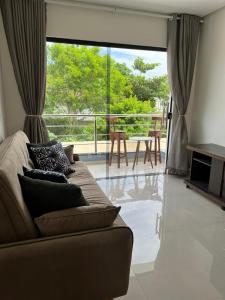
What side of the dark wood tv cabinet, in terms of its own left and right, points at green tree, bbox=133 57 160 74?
right

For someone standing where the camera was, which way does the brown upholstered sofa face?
facing to the right of the viewer

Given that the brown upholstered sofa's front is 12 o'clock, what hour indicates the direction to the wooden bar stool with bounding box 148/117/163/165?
The wooden bar stool is roughly at 10 o'clock from the brown upholstered sofa.

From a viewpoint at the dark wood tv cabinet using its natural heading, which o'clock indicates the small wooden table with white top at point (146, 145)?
The small wooden table with white top is roughly at 3 o'clock from the dark wood tv cabinet.

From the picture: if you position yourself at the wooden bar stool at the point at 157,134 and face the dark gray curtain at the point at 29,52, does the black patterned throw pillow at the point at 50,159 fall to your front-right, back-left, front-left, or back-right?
front-left

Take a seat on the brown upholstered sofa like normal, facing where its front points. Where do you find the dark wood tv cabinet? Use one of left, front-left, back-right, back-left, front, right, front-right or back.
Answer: front-left

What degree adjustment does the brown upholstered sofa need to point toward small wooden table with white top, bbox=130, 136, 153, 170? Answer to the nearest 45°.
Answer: approximately 45° to its left

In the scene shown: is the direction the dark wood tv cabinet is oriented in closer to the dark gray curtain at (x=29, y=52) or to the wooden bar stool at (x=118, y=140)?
the dark gray curtain

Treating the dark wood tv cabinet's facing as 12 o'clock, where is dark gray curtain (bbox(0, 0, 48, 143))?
The dark gray curtain is roughly at 1 o'clock from the dark wood tv cabinet.

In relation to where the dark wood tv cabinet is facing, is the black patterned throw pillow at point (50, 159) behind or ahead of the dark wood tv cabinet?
ahead

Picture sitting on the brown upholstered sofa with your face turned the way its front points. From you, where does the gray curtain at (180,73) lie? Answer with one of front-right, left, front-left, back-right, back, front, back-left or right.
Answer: front-left

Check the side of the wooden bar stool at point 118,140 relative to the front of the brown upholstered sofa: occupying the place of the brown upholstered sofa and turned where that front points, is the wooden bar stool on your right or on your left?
on your left

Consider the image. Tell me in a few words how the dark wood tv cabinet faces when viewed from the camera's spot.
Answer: facing the viewer and to the left of the viewer

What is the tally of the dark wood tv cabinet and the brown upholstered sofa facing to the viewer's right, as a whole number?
1

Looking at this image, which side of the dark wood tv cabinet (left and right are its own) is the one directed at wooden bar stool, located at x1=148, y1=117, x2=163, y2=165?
right

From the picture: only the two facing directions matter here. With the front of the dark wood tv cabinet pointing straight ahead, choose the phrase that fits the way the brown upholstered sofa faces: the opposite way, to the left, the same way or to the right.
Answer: the opposite way

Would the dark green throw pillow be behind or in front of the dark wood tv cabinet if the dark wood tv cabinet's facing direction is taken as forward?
in front
